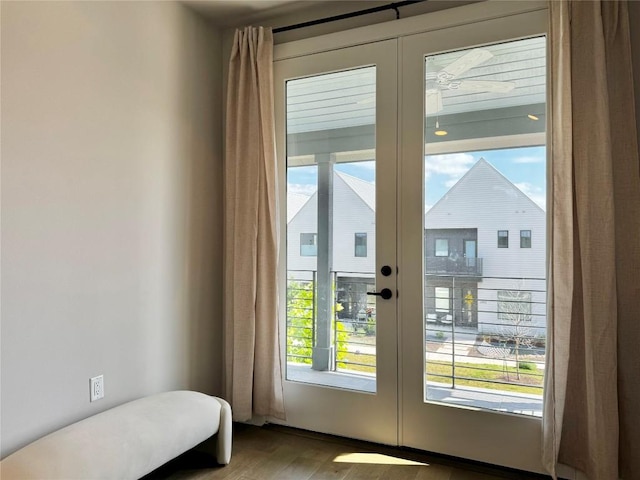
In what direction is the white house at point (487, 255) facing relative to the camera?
toward the camera

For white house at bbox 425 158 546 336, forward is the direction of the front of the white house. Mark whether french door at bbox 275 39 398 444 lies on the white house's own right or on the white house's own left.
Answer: on the white house's own right

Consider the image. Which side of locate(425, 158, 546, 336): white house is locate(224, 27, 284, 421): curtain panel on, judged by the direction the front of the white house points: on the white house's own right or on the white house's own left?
on the white house's own right

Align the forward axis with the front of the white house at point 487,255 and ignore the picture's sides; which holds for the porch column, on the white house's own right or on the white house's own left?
on the white house's own right

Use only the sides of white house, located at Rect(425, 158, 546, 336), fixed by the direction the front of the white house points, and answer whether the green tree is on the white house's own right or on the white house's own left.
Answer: on the white house's own right
